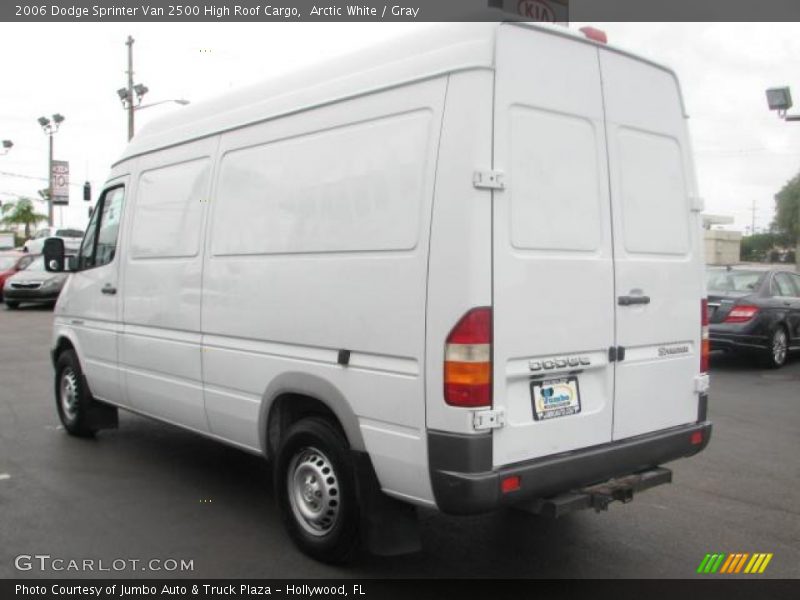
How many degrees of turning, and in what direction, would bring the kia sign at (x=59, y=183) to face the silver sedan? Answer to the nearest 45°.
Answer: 0° — it already faces it

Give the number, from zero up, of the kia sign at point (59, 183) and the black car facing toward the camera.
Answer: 1

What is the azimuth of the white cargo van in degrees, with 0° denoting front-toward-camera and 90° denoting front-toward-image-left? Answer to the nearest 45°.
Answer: approximately 135°

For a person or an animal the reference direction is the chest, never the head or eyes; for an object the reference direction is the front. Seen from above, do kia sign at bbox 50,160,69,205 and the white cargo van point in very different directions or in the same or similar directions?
very different directions

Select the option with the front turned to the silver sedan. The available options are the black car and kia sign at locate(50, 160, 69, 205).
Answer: the kia sign

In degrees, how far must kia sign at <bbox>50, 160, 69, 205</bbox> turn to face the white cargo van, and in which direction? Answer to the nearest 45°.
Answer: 0° — it already faces it

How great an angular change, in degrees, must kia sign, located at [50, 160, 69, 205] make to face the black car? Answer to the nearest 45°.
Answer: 0° — it already faces it
